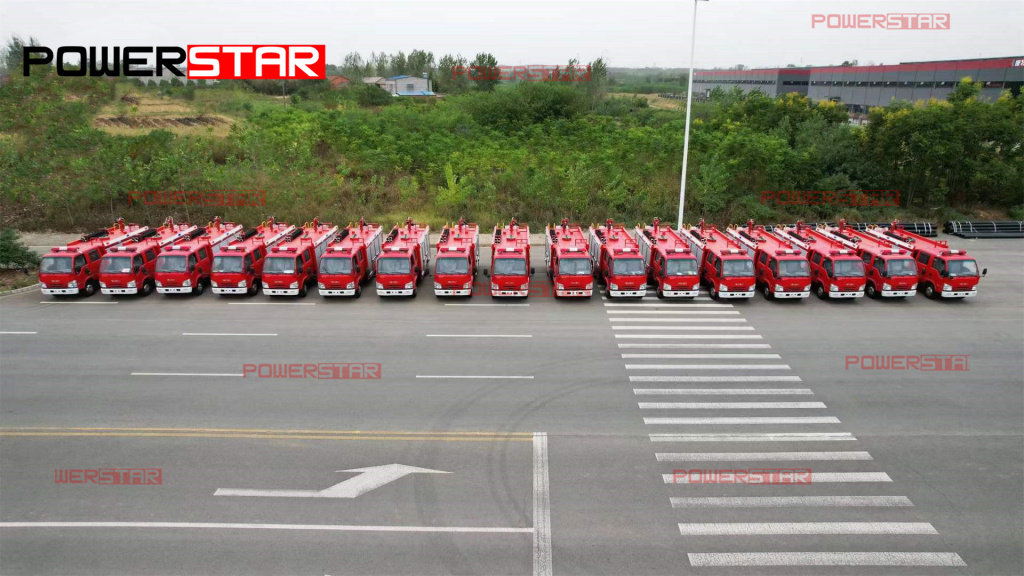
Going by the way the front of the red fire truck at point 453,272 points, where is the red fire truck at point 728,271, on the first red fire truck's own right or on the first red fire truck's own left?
on the first red fire truck's own left

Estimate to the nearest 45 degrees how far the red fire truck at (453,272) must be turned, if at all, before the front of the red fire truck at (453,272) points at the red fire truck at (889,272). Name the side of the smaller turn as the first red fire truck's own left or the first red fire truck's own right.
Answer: approximately 90° to the first red fire truck's own left

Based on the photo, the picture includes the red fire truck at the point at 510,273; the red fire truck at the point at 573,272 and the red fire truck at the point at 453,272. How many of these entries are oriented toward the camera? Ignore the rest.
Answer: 3

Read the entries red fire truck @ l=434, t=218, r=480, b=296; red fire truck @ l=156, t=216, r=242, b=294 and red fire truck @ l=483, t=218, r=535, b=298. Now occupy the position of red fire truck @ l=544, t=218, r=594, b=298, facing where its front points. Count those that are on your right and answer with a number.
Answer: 3

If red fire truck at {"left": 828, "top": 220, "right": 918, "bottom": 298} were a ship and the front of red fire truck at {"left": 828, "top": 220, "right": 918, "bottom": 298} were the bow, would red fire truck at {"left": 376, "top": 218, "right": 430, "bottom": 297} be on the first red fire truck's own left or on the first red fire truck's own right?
on the first red fire truck's own right

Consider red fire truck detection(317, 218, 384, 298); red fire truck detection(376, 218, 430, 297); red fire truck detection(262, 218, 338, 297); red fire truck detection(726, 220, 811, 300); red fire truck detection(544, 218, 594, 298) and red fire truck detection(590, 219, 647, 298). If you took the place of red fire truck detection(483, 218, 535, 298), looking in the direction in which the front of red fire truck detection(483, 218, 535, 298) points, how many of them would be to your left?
3

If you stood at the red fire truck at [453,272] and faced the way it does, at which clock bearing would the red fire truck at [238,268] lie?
the red fire truck at [238,268] is roughly at 3 o'clock from the red fire truck at [453,272].

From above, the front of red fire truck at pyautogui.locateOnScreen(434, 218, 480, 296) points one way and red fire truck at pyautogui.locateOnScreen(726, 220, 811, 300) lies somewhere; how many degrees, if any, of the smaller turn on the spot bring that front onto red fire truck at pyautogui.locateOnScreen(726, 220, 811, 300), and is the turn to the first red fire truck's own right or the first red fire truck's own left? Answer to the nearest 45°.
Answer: approximately 90° to the first red fire truck's own left

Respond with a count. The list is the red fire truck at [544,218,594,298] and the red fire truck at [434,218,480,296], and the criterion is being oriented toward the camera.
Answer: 2

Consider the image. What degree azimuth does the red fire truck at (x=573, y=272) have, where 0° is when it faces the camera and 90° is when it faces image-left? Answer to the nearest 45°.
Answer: approximately 0°

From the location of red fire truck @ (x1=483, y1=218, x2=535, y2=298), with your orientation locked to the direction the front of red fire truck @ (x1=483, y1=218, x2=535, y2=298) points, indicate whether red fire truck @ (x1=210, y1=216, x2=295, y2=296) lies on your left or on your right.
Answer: on your right

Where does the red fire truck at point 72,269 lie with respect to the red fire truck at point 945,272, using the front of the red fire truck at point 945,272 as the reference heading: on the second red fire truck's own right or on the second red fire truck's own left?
on the second red fire truck's own right
